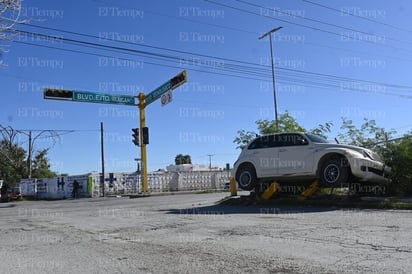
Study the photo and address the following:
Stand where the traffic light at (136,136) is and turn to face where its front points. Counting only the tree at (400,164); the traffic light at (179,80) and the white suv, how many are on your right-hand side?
0

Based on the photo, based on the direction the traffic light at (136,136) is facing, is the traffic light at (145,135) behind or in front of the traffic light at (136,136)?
behind

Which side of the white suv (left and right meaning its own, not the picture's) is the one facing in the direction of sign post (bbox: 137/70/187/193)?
back

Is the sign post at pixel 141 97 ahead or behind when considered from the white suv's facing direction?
behind

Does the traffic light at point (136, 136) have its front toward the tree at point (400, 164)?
no

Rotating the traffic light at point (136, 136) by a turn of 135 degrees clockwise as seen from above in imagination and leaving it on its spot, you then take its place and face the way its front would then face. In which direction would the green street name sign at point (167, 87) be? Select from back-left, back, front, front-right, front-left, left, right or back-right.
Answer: right

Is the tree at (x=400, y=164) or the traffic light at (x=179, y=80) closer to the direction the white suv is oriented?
the tree

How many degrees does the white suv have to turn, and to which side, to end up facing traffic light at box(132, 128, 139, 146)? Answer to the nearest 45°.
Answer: approximately 180°

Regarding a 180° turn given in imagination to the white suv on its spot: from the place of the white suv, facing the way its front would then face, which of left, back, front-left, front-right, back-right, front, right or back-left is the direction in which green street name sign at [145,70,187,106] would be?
front

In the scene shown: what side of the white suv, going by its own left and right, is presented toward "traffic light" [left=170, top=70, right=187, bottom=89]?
back

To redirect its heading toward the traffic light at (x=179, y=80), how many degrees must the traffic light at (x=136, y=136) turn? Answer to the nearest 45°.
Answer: approximately 135° to its left

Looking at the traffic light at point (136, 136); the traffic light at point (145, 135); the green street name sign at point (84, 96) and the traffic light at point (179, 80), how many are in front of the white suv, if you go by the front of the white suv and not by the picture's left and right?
0
